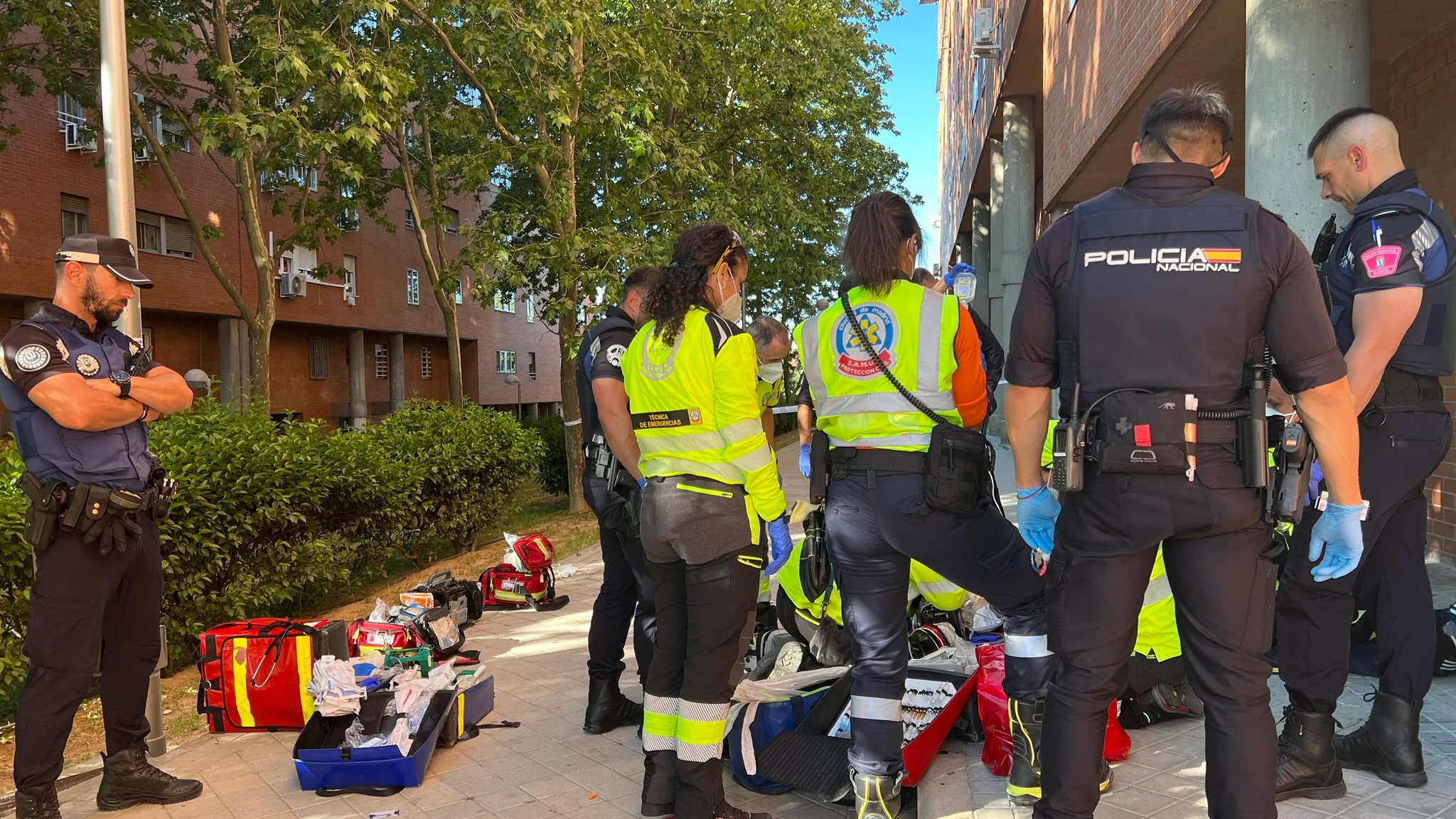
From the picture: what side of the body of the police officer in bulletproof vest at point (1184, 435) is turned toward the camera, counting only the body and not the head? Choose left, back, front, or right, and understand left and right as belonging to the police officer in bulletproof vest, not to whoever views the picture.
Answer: back

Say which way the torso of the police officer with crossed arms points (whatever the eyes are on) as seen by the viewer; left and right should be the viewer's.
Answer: facing the viewer and to the right of the viewer

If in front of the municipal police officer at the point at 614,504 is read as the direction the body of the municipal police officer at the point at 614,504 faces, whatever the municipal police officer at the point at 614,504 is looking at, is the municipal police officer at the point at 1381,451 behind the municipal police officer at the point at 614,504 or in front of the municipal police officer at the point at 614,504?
in front

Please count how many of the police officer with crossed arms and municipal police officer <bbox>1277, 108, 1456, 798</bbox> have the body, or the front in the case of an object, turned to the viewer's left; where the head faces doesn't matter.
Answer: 1

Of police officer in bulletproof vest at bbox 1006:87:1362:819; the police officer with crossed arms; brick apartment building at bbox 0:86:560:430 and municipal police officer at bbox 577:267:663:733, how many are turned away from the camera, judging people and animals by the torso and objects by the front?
1

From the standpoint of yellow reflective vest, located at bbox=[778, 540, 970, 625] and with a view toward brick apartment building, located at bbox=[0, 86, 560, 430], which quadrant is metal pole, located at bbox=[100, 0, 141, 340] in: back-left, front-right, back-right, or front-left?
front-left

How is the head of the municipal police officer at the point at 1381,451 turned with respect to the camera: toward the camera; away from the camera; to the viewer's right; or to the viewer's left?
to the viewer's left

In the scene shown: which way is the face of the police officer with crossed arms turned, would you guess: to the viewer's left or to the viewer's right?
to the viewer's right

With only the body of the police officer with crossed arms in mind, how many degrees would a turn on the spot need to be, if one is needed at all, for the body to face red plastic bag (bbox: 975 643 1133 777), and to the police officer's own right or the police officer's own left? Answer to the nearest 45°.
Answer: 0° — they already face it

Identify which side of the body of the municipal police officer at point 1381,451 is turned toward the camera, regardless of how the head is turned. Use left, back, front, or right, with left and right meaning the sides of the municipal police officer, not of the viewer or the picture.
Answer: left

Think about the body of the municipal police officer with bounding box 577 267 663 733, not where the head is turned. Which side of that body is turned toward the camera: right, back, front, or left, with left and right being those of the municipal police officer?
right

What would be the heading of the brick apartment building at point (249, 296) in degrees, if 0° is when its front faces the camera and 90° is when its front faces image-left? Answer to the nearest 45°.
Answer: approximately 315°

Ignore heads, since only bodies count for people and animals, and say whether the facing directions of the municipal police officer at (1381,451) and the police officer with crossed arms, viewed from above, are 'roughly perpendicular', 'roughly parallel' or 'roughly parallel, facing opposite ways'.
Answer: roughly parallel, facing opposite ways

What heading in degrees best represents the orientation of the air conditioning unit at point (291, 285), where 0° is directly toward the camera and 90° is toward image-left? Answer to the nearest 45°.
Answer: approximately 315°
